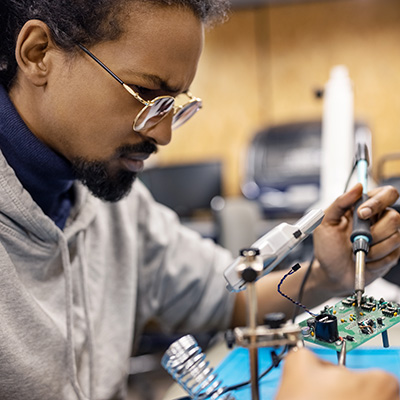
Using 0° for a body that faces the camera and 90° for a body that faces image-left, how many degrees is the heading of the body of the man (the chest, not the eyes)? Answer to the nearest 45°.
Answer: approximately 315°

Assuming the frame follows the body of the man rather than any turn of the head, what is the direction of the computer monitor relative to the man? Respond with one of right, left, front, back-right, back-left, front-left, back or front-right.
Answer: back-left
